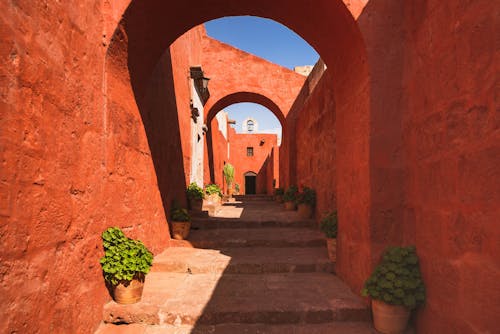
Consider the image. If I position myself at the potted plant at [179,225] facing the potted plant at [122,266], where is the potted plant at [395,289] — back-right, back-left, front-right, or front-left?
front-left

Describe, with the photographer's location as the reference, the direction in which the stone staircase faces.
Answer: facing the viewer

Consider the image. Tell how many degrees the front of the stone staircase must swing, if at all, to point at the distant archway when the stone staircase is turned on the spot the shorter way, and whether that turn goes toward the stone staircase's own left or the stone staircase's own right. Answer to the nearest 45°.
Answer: approximately 180°

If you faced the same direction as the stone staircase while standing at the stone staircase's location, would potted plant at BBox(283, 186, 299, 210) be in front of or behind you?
behind
